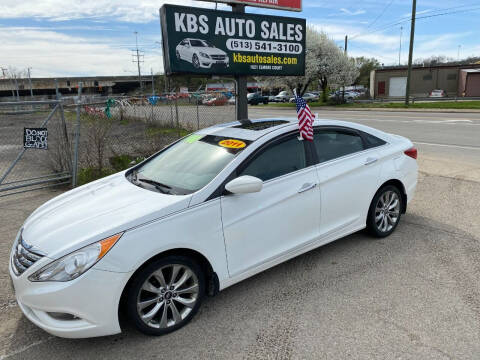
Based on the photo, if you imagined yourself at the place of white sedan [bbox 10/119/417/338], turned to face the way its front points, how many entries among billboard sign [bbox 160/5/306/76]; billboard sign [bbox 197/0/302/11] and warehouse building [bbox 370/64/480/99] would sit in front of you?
0

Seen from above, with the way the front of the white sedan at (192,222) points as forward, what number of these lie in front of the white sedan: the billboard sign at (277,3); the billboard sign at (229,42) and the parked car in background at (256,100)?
0

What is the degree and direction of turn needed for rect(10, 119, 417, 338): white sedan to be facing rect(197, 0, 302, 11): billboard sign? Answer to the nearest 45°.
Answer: approximately 135° to its right

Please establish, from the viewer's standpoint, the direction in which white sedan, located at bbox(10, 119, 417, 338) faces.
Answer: facing the viewer and to the left of the viewer

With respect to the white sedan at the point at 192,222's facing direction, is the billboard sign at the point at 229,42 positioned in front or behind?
behind

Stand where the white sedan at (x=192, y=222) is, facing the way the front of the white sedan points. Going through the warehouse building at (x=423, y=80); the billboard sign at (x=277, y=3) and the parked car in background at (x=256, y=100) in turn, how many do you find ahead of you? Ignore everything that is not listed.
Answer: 0

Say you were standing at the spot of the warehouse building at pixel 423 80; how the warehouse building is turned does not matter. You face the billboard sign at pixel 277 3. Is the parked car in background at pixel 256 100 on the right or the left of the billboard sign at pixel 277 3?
right

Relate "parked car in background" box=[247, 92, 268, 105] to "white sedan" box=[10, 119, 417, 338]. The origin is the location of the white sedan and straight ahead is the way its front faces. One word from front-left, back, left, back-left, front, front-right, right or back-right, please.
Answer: back-right

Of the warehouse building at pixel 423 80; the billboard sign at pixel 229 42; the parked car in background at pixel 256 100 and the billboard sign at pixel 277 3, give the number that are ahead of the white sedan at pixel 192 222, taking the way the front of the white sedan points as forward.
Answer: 0

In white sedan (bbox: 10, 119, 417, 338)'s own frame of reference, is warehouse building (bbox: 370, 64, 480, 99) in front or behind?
behind
